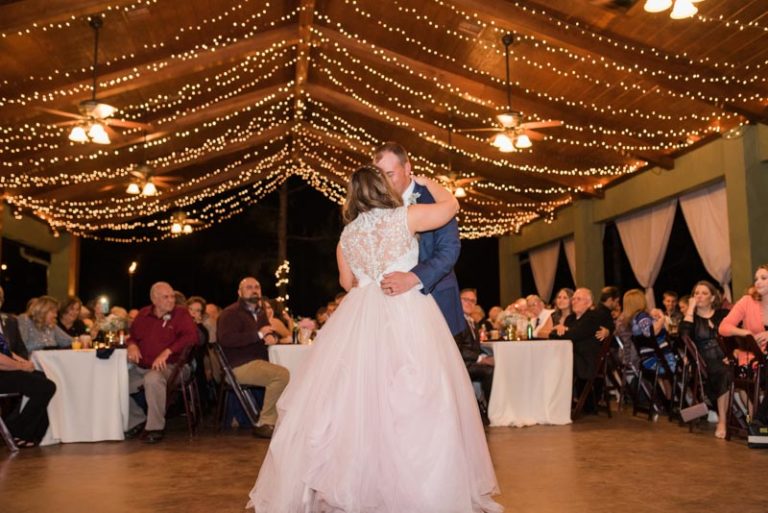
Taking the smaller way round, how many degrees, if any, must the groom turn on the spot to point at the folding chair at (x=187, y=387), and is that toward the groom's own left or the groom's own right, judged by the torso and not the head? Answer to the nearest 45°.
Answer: approximately 90° to the groom's own right

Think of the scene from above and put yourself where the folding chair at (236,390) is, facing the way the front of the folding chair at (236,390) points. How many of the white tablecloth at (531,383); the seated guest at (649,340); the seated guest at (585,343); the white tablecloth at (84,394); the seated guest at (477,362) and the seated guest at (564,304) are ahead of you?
5

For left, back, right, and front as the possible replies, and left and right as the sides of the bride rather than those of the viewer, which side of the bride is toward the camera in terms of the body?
back

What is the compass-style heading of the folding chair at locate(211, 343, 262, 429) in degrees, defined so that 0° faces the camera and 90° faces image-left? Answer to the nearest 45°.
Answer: approximately 270°

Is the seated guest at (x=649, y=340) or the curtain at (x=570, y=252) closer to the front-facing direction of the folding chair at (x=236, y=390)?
the seated guest

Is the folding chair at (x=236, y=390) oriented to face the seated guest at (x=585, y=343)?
yes

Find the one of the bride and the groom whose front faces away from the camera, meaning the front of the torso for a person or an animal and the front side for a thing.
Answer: the bride

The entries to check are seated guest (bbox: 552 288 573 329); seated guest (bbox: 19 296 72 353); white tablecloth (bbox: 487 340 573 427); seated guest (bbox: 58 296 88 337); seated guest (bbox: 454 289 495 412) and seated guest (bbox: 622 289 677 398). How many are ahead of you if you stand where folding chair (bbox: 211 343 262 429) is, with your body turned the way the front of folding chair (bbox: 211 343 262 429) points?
4

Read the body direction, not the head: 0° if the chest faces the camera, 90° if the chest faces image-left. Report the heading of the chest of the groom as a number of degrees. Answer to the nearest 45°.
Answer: approximately 45°
